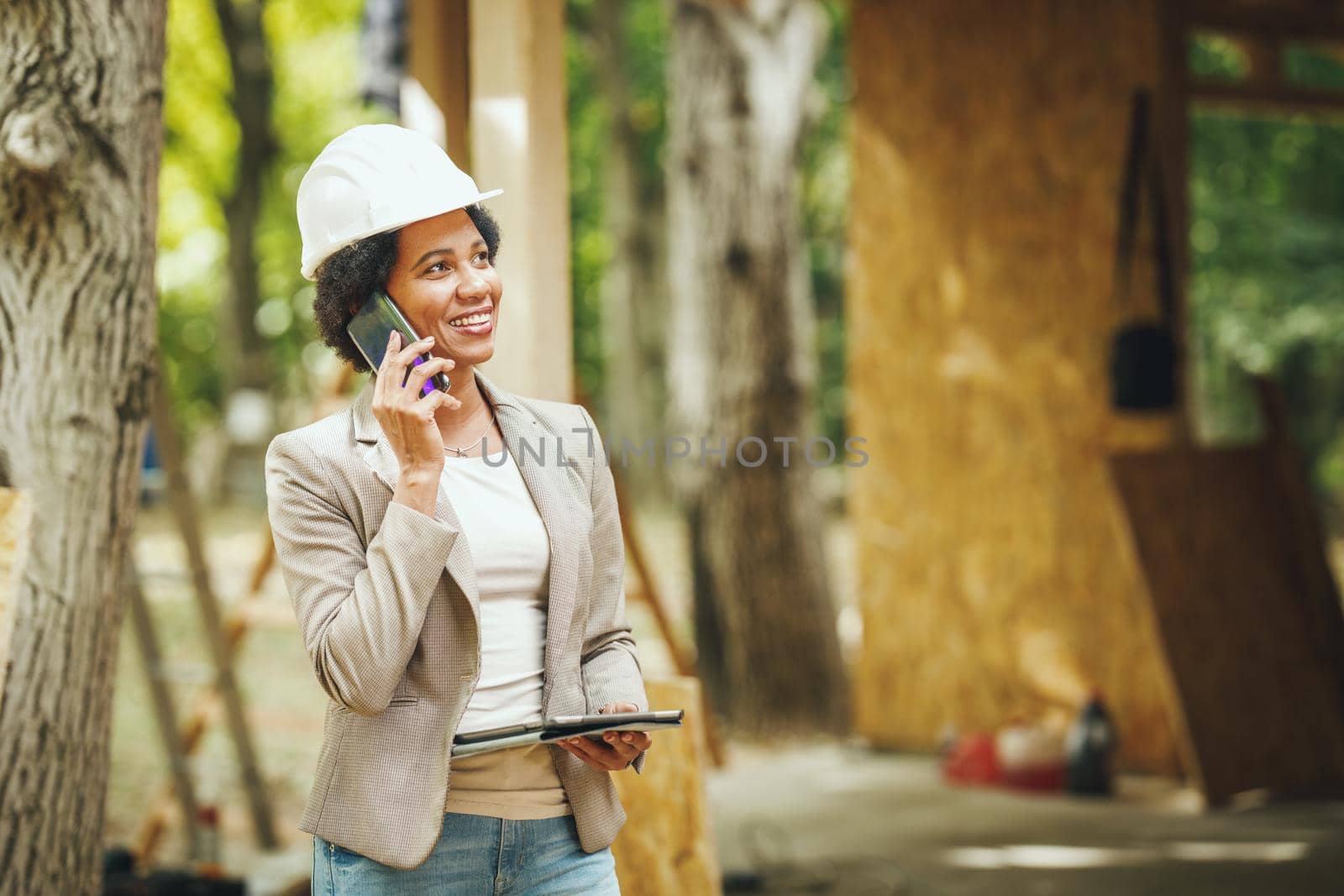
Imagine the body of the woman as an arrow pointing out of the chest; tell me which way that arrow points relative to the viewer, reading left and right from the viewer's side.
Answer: facing the viewer and to the right of the viewer

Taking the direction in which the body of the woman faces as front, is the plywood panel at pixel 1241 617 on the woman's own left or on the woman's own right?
on the woman's own left

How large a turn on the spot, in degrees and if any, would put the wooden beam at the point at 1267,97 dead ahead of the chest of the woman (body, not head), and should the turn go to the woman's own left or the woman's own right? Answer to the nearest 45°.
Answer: approximately 90° to the woman's own left

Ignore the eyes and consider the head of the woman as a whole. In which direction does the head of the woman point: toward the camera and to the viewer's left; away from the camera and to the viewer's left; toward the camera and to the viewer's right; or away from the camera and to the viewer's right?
toward the camera and to the viewer's right

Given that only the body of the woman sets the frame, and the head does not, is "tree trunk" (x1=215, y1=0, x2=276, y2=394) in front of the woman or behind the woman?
behind

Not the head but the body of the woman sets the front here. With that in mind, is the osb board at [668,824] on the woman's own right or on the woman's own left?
on the woman's own left

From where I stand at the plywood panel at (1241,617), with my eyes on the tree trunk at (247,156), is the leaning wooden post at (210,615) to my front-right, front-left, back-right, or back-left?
front-left

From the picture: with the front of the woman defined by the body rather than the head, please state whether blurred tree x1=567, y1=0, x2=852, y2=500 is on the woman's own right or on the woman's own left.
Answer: on the woman's own left
